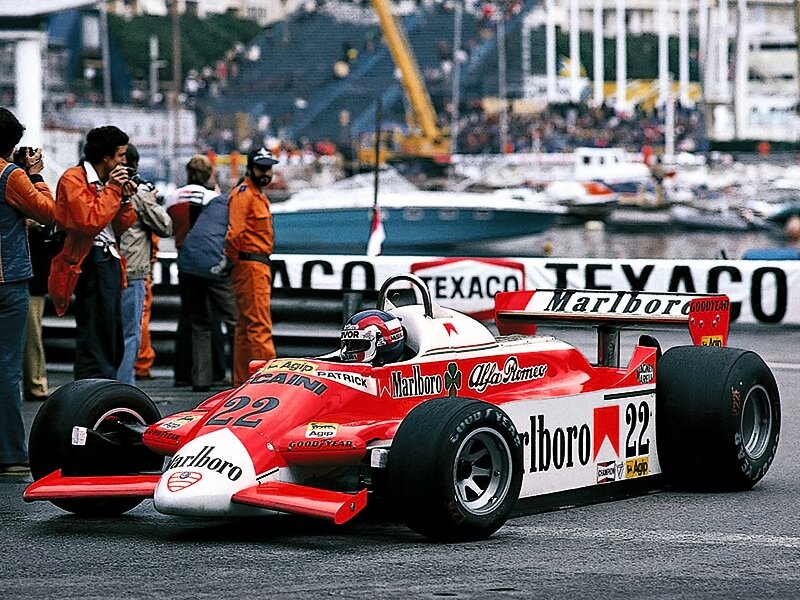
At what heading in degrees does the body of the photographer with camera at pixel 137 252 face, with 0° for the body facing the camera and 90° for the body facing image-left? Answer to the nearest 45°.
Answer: approximately 270°

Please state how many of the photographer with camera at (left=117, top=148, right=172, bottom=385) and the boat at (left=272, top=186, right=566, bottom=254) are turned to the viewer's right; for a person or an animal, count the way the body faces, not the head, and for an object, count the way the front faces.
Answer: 2

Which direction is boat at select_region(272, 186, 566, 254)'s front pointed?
to the viewer's right

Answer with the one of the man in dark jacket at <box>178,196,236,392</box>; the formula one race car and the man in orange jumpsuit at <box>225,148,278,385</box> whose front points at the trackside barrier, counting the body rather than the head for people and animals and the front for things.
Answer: the man in dark jacket

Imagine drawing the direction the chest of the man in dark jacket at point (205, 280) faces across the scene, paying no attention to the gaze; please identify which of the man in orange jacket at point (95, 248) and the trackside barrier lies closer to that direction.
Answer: the trackside barrier

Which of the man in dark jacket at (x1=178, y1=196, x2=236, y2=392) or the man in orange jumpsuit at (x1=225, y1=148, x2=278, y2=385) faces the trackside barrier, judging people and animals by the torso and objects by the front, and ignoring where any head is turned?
the man in dark jacket

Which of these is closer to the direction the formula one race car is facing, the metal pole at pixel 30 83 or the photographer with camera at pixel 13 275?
the photographer with camera

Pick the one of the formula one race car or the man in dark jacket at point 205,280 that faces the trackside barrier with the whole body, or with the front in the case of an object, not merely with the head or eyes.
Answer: the man in dark jacket

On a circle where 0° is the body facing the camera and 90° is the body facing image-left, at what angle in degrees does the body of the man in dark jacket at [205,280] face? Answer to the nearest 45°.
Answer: approximately 225°

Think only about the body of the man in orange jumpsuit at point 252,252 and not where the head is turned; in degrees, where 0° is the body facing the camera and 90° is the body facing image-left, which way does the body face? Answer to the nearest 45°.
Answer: approximately 315°

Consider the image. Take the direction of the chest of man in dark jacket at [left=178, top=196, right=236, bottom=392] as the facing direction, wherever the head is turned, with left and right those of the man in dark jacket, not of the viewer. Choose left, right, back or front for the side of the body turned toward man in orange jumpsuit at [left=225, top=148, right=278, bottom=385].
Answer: right
